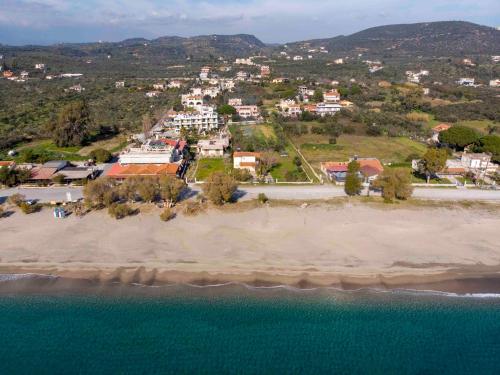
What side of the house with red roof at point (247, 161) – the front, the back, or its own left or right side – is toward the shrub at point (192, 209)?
front

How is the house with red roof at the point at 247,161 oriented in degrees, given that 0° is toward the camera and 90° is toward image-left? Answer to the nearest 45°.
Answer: approximately 0°

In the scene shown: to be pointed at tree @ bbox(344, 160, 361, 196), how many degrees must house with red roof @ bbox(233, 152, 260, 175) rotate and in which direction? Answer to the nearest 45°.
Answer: approximately 45° to its left

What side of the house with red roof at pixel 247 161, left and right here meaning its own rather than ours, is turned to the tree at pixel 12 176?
right

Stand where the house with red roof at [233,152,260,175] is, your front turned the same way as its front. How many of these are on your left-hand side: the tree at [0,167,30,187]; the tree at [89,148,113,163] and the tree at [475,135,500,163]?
1

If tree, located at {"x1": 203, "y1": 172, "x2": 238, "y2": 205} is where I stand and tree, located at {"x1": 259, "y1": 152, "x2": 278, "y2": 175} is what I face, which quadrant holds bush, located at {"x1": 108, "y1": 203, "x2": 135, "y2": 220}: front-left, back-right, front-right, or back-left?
back-left

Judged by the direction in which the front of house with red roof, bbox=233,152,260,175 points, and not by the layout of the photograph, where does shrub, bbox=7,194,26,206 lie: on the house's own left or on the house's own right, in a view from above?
on the house's own right

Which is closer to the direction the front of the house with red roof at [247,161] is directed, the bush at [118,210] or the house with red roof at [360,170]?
the bush

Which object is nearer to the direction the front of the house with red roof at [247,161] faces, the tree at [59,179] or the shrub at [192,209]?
the shrub

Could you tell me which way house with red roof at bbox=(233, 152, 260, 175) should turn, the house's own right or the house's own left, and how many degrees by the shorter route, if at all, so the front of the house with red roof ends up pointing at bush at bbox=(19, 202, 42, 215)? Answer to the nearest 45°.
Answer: approximately 45° to the house's own right

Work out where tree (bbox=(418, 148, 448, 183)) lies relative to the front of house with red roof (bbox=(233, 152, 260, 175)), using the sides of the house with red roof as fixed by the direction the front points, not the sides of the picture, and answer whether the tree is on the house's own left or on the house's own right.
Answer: on the house's own left

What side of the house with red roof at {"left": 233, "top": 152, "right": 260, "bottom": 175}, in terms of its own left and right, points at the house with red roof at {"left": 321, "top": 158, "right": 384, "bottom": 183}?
left
